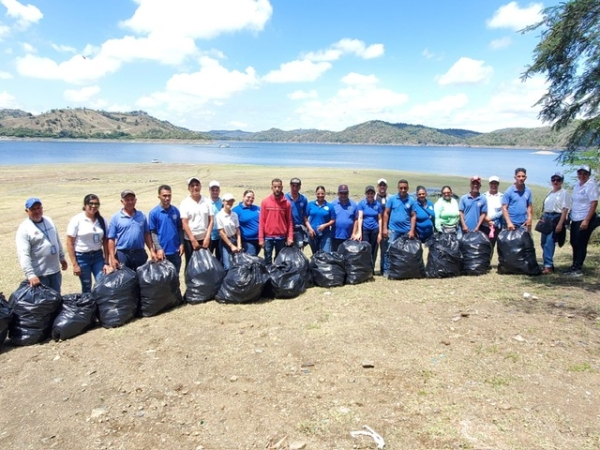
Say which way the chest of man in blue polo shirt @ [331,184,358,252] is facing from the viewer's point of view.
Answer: toward the camera

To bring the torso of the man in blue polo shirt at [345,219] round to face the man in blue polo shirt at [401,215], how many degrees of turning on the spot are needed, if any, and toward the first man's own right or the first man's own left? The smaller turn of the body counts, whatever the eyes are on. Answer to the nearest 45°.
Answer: approximately 90° to the first man's own left

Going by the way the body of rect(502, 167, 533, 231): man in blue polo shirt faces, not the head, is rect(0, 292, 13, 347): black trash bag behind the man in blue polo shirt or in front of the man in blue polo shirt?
in front

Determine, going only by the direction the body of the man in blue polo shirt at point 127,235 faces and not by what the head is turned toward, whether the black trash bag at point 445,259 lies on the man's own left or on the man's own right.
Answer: on the man's own left

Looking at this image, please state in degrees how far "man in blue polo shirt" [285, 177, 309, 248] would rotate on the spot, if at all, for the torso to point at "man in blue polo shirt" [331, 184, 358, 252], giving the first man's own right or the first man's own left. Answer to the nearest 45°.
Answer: approximately 90° to the first man's own left

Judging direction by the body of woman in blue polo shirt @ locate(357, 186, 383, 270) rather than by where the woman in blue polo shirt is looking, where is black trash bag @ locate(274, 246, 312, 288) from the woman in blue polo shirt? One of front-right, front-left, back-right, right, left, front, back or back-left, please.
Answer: front-right

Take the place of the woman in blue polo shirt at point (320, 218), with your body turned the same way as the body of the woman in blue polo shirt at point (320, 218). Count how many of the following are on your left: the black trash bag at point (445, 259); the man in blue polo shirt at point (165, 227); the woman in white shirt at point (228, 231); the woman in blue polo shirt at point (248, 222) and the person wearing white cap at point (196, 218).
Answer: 1

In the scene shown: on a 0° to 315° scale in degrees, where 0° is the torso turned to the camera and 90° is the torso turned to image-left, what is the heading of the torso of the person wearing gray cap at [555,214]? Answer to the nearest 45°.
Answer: approximately 45°

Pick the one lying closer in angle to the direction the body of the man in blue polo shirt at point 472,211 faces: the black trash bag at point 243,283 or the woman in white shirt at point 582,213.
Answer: the black trash bag

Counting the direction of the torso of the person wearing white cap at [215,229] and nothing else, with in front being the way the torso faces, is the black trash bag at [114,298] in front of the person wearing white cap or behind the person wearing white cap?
in front

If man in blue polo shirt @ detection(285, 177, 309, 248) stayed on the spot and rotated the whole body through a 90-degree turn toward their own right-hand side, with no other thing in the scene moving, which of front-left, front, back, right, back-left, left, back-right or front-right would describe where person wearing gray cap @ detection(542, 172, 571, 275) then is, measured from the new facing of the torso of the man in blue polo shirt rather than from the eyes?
back

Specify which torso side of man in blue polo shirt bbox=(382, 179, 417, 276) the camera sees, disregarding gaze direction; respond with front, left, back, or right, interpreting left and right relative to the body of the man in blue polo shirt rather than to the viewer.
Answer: front
